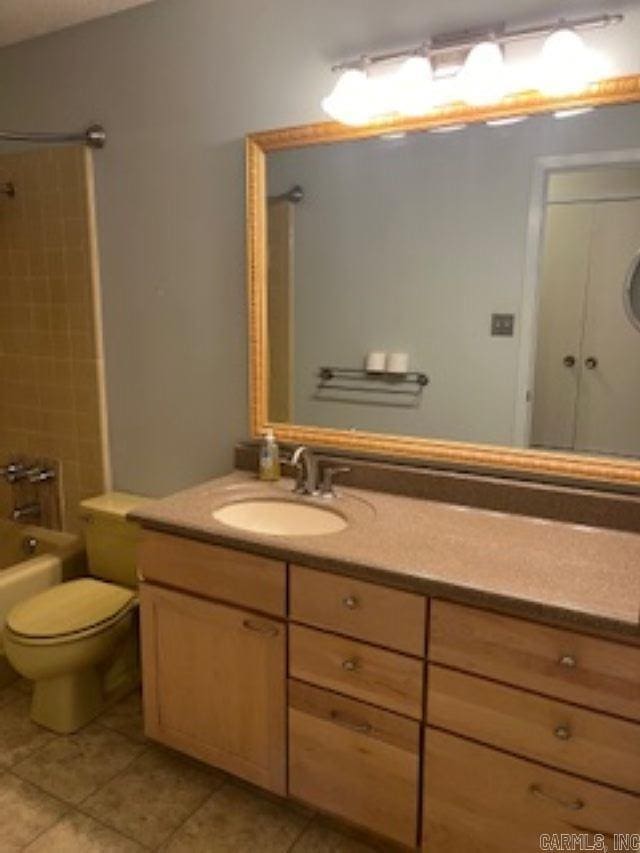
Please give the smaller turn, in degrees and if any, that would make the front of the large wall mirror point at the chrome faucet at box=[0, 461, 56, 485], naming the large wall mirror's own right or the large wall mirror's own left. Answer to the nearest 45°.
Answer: approximately 45° to the large wall mirror's own right

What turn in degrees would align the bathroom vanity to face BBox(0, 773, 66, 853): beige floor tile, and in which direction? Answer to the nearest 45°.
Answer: approximately 45° to its right

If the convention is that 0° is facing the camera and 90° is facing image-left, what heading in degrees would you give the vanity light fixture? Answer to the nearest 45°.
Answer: approximately 45°

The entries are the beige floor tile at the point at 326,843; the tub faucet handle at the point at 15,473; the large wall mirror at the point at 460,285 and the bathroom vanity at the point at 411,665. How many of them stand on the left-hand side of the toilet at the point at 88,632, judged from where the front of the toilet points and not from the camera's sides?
3

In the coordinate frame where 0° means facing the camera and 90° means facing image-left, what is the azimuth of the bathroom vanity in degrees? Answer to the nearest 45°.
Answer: approximately 45°
